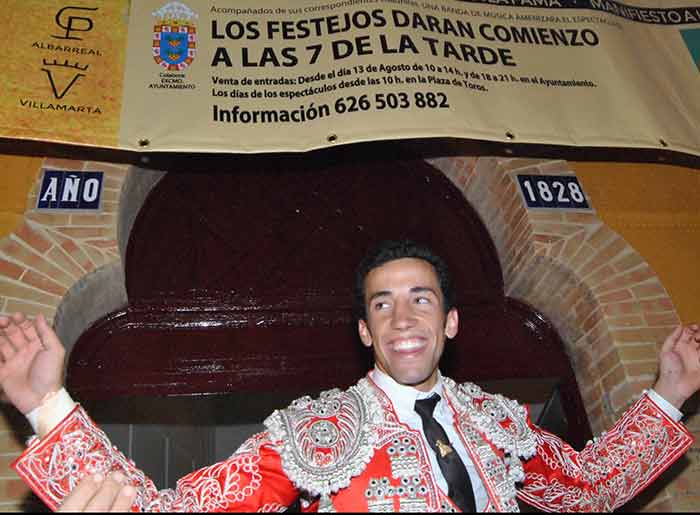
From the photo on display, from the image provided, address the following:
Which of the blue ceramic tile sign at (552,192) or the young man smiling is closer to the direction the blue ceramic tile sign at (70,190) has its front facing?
the young man smiling

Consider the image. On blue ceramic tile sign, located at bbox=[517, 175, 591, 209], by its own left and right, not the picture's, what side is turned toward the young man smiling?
front

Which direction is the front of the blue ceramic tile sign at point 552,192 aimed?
toward the camera

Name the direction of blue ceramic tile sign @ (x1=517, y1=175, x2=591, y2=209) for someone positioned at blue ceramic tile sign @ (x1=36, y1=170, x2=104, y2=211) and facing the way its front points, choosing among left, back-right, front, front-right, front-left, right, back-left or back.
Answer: left

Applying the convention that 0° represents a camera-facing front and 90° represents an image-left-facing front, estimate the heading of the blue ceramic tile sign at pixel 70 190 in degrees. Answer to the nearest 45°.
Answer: approximately 0°

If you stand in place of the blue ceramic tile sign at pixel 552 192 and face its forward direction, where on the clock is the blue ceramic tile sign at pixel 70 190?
the blue ceramic tile sign at pixel 70 190 is roughly at 2 o'clock from the blue ceramic tile sign at pixel 552 192.

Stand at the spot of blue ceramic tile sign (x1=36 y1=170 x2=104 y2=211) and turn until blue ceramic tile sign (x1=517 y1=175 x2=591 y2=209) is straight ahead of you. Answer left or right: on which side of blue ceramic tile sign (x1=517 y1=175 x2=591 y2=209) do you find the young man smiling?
right

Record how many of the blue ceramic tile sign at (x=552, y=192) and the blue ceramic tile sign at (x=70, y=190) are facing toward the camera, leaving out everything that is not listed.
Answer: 2

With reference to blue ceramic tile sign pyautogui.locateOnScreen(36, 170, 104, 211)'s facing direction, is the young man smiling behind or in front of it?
in front
